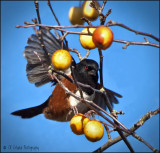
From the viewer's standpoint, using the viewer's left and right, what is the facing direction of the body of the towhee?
facing the viewer and to the right of the viewer

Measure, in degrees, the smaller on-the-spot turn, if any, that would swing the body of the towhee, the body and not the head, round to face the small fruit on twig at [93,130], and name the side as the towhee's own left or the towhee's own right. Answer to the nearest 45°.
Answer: approximately 45° to the towhee's own right

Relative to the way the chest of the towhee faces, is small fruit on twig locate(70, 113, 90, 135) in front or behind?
in front
